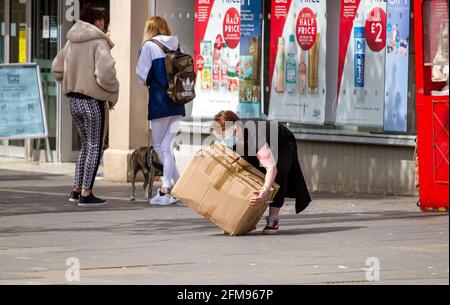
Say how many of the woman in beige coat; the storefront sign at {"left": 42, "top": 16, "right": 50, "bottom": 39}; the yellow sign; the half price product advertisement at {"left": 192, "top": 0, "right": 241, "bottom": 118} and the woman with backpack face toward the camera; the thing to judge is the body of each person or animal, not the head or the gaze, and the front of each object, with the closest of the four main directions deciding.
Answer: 3

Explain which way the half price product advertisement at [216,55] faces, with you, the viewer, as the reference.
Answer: facing the viewer

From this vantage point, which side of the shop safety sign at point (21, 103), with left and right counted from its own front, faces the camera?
front

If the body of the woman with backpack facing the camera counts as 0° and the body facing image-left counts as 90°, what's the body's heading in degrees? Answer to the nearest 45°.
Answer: approximately 135°

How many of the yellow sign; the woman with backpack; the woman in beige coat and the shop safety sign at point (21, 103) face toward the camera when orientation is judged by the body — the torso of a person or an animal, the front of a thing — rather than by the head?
2

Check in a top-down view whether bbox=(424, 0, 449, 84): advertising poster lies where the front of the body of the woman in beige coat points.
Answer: no

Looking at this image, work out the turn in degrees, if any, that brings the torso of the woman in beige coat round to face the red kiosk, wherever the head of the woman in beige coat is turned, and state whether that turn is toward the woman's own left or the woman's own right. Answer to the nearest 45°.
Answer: approximately 90° to the woman's own right

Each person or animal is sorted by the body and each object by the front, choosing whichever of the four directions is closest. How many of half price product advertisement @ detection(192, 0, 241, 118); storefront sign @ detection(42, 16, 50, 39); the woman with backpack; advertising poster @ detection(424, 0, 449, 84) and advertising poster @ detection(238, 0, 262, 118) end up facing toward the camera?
4

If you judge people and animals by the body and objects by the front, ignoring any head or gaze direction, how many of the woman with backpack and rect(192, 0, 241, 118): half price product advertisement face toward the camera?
1

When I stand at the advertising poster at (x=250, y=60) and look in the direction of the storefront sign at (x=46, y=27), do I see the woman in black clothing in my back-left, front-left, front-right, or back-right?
back-left

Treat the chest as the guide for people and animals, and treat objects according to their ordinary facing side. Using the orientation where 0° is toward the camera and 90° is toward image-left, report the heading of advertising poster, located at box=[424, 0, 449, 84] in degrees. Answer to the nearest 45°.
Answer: approximately 0°

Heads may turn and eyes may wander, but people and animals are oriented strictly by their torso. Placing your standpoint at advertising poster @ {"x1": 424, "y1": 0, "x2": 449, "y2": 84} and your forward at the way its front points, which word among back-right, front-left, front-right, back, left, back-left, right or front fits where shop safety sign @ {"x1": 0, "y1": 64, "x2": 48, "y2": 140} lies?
back-right

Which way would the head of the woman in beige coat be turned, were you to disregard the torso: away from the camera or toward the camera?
away from the camera

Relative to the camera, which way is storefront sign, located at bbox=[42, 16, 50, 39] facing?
toward the camera

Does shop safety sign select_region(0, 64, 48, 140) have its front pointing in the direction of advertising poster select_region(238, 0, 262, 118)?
no

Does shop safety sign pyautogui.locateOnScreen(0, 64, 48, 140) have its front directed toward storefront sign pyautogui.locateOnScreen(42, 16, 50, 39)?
no

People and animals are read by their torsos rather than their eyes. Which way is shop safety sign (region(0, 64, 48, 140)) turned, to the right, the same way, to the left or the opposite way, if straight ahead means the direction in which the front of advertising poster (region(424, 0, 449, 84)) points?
the same way
